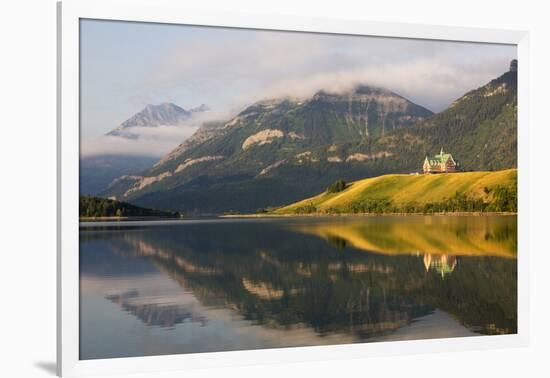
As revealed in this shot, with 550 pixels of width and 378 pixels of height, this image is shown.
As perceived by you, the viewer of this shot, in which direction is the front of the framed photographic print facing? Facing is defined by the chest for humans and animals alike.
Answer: facing the viewer and to the right of the viewer
